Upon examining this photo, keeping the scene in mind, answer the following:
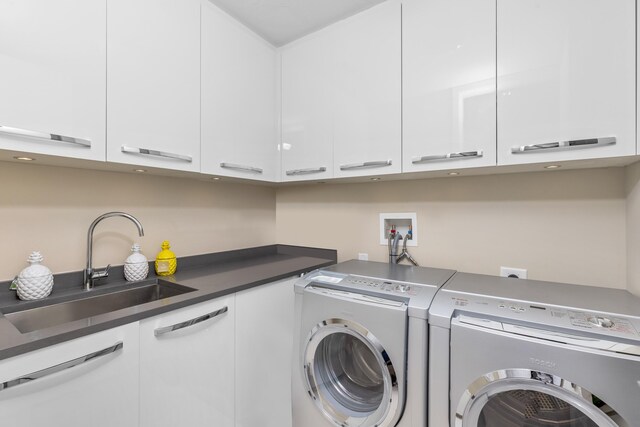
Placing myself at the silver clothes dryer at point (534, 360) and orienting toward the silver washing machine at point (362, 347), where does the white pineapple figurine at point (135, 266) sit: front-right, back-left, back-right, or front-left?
front-left

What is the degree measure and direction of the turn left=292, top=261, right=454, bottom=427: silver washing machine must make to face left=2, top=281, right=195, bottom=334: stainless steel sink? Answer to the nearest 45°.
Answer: approximately 45° to its right

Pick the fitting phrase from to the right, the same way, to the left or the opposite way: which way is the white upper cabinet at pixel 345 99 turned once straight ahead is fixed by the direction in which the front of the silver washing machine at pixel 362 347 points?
the same way

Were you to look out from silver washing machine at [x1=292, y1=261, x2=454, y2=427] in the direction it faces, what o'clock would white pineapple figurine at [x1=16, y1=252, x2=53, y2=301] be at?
The white pineapple figurine is roughly at 1 o'clock from the silver washing machine.

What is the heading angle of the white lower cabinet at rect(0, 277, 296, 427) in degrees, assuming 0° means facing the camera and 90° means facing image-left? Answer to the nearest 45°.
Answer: approximately 315°

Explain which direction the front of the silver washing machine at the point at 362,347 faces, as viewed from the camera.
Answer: facing the viewer and to the left of the viewer

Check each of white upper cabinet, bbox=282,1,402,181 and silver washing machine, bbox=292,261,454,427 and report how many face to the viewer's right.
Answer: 0

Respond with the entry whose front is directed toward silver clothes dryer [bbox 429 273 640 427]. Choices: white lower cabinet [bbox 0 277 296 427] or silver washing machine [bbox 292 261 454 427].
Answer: the white lower cabinet

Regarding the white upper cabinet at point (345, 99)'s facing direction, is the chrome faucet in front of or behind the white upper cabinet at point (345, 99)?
in front

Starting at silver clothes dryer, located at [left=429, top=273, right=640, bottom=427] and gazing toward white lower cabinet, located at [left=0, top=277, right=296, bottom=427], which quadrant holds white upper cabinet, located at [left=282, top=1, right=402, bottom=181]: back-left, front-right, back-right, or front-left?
front-right

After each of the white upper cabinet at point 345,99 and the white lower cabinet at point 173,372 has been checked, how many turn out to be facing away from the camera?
0

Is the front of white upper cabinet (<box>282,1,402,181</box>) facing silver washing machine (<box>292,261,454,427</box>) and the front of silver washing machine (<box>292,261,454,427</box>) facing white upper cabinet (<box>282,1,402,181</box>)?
no

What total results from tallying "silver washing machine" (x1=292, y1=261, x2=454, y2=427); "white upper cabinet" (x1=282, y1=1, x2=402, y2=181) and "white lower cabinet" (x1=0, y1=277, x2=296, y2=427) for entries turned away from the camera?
0
